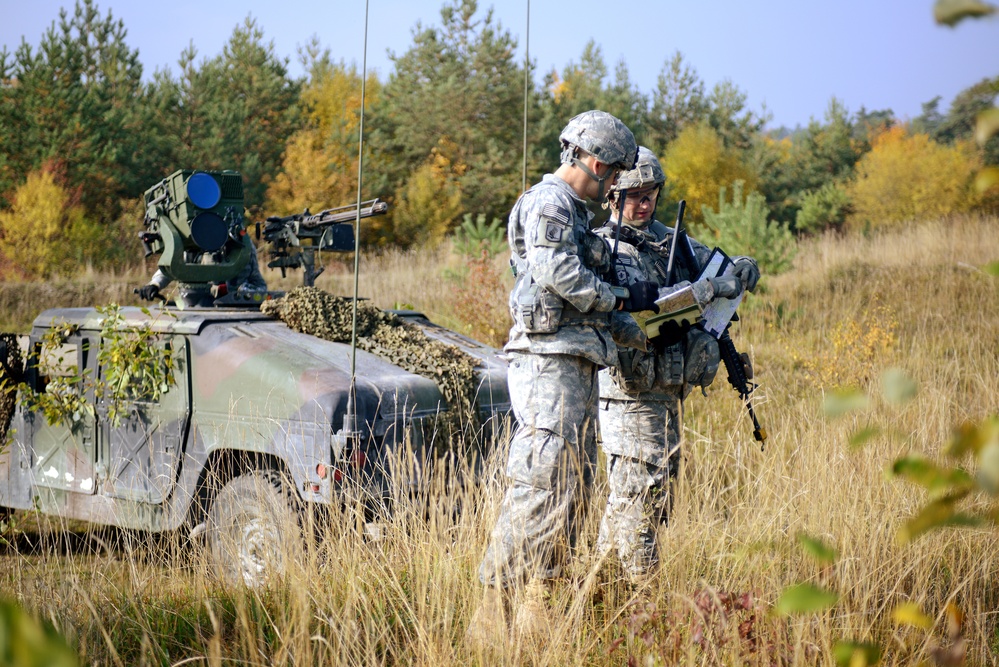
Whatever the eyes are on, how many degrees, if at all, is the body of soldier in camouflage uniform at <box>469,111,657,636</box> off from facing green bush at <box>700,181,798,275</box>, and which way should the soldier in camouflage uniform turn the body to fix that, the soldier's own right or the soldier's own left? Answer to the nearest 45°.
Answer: approximately 90° to the soldier's own left

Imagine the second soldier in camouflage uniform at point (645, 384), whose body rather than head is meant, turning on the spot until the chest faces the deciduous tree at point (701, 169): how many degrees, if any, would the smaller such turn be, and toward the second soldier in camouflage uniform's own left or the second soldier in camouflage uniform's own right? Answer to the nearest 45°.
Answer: approximately 135° to the second soldier in camouflage uniform's own left

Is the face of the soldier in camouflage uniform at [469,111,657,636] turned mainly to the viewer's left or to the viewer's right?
to the viewer's right

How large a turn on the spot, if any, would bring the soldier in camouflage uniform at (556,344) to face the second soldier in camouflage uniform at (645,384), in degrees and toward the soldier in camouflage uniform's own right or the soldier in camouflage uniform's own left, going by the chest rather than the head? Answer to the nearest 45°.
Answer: approximately 45° to the soldier in camouflage uniform's own left

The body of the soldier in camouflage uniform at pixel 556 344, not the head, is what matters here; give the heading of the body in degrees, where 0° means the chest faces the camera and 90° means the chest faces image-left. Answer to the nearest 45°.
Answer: approximately 270°

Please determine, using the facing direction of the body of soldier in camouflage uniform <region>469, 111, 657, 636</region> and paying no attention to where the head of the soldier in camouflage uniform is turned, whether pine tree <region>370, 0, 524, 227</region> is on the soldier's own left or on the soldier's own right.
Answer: on the soldier's own left

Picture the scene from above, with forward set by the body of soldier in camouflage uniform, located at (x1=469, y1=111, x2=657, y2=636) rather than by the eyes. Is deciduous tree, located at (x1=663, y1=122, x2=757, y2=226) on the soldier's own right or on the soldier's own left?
on the soldier's own left

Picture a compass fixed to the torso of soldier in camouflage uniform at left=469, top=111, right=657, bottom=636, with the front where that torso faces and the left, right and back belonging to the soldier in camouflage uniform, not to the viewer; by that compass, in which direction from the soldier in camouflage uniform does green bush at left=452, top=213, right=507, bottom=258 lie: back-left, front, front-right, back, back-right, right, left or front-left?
left

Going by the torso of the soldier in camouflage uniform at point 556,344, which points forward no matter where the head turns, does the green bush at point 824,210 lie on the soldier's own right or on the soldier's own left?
on the soldier's own left
